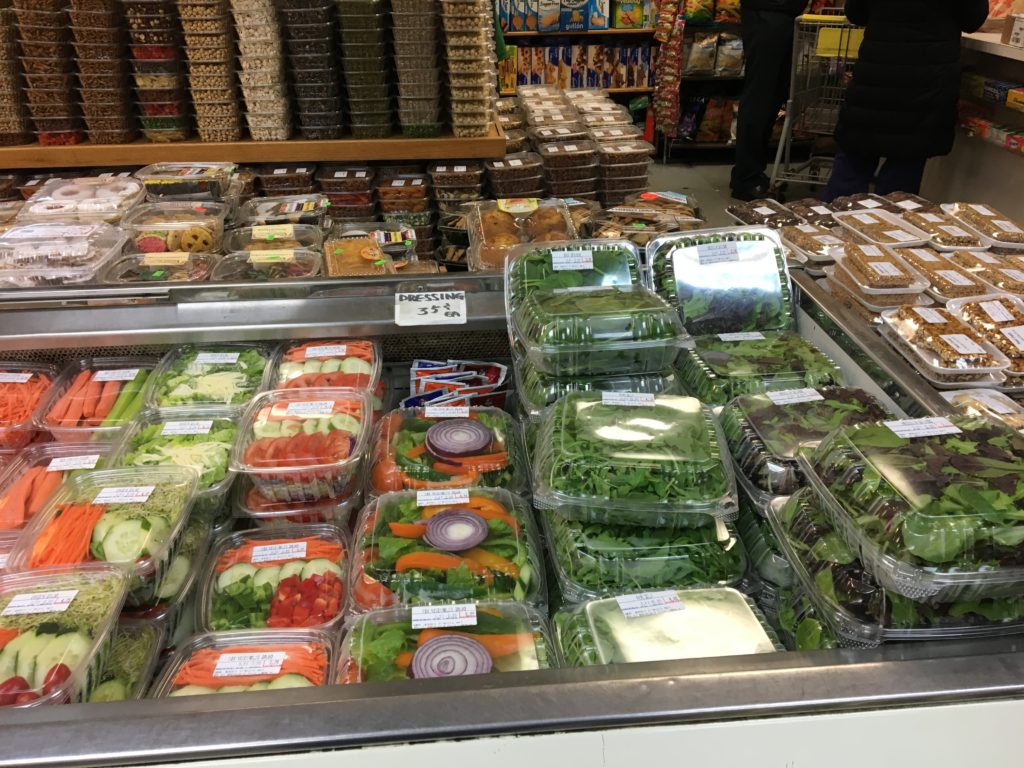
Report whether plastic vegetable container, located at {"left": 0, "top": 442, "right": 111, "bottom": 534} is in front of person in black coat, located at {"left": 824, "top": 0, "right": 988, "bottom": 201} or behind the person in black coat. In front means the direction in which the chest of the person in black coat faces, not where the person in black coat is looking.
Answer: behind

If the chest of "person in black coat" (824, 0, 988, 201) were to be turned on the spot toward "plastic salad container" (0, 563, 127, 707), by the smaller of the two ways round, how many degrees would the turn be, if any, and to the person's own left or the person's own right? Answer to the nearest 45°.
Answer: approximately 180°

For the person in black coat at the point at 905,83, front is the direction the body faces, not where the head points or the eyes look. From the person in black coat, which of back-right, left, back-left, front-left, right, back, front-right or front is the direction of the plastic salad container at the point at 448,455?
back

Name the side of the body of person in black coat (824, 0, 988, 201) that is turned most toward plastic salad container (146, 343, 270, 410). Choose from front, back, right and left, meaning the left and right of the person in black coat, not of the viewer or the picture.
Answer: back

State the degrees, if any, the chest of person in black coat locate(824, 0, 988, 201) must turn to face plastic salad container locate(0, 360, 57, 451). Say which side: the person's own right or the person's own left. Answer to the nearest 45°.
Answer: approximately 135° to the person's own left

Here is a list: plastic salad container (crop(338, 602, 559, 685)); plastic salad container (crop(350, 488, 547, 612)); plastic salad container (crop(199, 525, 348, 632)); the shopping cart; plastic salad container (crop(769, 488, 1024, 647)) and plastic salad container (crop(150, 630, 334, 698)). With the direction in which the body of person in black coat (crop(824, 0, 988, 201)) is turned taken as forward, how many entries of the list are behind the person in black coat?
5

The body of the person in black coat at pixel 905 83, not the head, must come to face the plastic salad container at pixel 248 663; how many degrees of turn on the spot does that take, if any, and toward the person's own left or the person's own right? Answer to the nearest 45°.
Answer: approximately 180°

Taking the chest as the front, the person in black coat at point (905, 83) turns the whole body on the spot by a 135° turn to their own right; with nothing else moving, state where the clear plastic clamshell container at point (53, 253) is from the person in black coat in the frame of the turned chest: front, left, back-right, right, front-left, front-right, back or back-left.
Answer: right

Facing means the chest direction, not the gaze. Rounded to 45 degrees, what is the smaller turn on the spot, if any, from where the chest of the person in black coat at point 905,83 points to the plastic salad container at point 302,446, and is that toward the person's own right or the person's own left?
approximately 180°

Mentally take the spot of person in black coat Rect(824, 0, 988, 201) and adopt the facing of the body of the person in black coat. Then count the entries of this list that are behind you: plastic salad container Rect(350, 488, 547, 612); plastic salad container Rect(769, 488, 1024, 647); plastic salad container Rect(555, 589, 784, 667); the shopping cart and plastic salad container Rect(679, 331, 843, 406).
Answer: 4

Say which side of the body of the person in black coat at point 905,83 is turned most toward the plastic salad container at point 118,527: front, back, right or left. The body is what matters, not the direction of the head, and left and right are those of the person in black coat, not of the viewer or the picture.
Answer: back

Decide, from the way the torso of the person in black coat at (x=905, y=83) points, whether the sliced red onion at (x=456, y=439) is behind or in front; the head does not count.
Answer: behind

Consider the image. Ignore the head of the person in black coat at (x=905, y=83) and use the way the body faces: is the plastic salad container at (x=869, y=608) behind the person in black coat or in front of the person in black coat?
behind

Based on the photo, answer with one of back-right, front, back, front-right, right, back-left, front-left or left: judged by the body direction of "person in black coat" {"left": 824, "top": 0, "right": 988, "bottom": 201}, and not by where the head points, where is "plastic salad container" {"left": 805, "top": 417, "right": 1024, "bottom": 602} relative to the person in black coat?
back

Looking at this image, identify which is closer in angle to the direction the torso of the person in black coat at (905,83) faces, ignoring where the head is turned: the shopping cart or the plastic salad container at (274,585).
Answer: the shopping cart

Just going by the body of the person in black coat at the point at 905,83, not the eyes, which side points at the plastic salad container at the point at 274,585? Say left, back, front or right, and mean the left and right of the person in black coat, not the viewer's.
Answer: back

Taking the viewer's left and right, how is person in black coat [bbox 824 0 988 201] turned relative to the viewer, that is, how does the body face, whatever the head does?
facing away from the viewer

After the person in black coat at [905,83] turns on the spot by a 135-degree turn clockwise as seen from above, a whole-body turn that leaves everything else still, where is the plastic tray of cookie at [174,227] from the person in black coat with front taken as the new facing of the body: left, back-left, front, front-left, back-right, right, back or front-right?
right

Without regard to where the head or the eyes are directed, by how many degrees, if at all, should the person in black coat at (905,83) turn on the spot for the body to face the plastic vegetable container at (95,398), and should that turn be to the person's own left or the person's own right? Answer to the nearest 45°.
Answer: approximately 180°

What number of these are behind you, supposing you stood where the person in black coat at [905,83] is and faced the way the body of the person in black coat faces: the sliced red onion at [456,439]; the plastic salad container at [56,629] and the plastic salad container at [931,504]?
3
